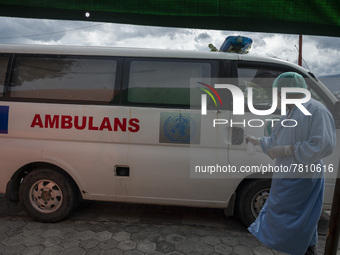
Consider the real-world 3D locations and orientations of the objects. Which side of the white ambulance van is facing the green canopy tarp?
right

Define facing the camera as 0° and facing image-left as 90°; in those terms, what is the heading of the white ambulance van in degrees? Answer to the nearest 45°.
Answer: approximately 270°

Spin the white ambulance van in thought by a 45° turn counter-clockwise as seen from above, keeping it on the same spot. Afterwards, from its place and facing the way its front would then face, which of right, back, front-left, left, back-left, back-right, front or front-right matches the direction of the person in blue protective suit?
right

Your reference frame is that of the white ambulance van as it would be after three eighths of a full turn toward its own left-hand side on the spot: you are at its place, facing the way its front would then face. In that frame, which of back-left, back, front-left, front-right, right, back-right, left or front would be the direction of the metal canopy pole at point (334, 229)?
back
